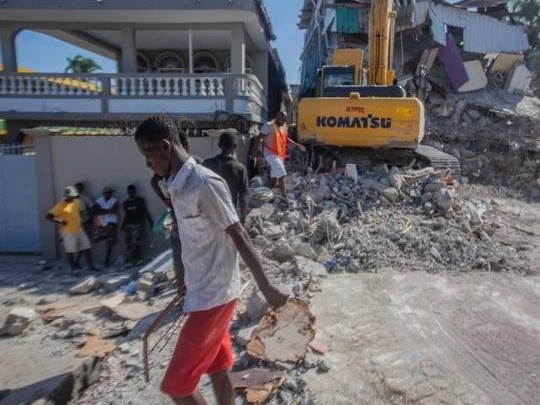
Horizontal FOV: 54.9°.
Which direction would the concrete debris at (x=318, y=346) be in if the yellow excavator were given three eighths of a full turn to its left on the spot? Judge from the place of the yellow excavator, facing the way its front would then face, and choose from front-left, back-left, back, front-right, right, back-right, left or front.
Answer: front-left

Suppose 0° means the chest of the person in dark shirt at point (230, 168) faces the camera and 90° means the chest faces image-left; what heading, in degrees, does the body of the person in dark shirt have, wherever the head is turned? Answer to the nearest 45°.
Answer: approximately 180°

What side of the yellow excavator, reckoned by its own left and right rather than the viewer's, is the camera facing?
back

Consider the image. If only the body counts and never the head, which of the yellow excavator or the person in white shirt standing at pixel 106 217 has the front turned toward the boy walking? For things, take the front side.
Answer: the person in white shirt standing

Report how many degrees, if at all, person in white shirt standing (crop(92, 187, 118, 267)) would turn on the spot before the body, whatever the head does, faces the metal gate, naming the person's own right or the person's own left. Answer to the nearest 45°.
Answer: approximately 135° to the person's own right

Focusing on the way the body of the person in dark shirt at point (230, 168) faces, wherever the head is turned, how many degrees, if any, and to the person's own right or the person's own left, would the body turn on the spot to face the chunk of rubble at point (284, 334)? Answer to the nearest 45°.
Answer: approximately 180°

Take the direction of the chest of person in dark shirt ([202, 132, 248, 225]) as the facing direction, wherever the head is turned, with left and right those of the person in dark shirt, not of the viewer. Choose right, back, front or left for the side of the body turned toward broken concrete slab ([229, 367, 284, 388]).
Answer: back

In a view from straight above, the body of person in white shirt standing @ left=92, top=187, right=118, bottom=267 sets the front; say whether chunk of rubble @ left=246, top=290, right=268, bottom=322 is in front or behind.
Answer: in front

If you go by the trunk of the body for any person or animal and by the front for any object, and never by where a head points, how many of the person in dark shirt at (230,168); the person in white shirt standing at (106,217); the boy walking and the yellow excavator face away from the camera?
2

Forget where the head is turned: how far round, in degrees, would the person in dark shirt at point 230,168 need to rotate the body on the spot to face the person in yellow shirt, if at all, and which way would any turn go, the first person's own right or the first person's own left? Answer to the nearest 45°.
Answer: approximately 45° to the first person's own left

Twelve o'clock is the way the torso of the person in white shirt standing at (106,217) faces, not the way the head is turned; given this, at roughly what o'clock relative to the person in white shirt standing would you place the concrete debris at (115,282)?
The concrete debris is roughly at 12 o'clock from the person in white shirt standing.

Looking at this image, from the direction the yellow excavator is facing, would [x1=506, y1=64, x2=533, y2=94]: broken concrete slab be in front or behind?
in front

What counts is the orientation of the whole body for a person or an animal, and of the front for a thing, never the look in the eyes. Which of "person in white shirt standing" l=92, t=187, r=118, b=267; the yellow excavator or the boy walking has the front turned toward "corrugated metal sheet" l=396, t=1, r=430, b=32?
the yellow excavator
